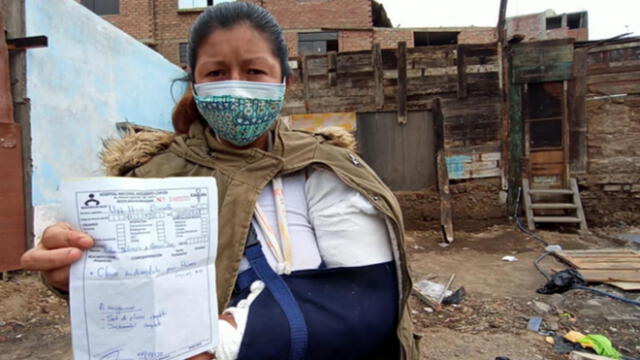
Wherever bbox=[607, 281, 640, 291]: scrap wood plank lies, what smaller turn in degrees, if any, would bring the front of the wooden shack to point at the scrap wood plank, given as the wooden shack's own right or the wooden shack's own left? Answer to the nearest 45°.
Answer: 0° — it already faces it

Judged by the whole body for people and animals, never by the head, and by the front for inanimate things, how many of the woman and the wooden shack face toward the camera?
2

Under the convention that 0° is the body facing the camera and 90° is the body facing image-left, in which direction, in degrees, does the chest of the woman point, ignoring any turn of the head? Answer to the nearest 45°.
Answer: approximately 0°

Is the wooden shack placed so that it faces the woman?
yes

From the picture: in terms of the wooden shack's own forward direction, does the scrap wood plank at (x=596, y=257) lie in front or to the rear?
in front

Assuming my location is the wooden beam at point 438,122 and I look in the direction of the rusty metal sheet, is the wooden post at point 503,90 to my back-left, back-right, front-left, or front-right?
back-left

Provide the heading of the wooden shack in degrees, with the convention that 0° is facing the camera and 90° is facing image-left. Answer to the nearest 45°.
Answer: approximately 0°
